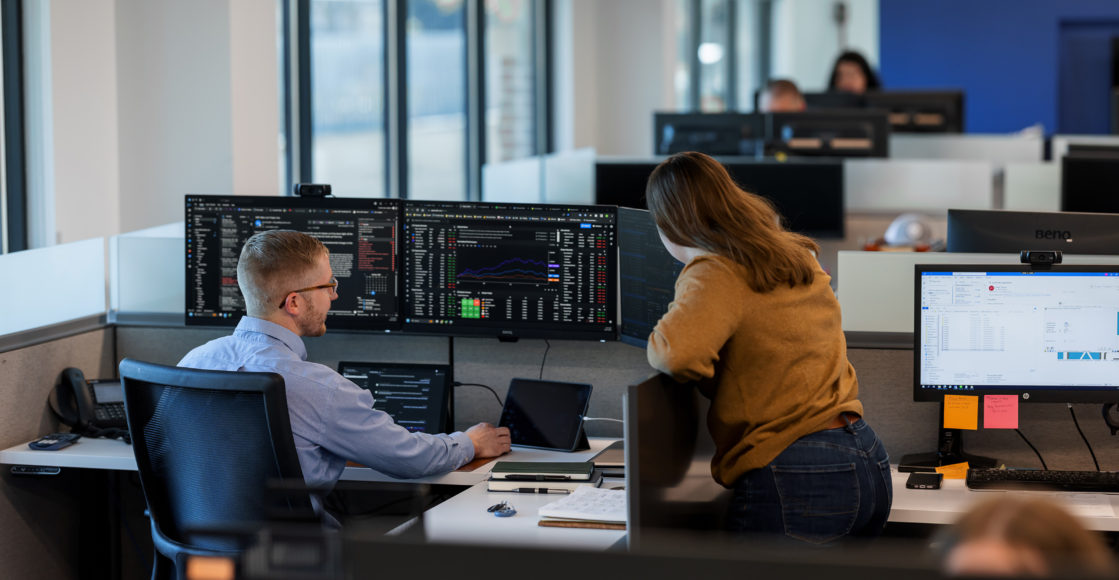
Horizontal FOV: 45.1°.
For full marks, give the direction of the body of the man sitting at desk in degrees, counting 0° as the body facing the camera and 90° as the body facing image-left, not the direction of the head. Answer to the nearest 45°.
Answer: approximately 225°

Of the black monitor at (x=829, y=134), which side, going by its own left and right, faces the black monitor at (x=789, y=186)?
back

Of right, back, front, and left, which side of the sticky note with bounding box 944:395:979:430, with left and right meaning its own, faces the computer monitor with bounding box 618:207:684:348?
right

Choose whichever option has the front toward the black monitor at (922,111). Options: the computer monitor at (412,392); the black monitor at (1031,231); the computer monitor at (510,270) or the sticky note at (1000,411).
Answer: the black monitor at (1031,231)

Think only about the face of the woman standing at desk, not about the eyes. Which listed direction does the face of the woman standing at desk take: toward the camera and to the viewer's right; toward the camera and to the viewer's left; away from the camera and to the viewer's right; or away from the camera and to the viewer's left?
away from the camera and to the viewer's left

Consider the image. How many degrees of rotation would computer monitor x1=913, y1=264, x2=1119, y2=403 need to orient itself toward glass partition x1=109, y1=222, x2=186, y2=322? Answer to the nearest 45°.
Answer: approximately 90° to its right

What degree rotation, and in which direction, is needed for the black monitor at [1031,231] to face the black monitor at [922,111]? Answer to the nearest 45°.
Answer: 0° — it already faces it

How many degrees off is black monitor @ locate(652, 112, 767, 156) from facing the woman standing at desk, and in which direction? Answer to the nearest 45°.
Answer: approximately 180°

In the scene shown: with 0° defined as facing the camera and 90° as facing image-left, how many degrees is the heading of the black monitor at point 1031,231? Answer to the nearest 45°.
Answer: approximately 180°

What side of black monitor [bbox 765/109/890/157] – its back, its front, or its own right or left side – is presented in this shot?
back

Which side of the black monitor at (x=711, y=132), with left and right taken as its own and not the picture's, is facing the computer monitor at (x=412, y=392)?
back

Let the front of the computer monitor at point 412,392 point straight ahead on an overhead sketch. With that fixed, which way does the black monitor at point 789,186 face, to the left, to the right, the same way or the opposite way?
the opposite way
